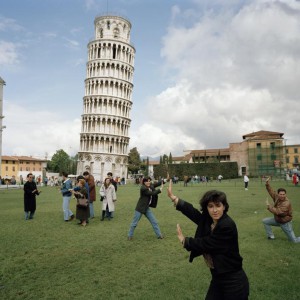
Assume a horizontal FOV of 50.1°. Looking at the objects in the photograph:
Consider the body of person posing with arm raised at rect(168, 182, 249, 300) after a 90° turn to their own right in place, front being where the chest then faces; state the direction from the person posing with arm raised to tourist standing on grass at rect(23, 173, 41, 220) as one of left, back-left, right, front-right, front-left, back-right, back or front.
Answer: front

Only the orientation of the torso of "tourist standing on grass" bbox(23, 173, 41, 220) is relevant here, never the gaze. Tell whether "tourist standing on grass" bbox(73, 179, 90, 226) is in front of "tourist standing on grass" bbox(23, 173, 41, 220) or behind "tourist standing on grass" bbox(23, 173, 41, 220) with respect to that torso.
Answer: in front

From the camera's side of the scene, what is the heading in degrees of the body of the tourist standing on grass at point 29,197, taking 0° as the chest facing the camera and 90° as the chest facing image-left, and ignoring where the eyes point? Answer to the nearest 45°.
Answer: approximately 315°

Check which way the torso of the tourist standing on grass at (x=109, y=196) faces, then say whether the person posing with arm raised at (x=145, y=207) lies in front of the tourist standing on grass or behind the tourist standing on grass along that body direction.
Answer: in front

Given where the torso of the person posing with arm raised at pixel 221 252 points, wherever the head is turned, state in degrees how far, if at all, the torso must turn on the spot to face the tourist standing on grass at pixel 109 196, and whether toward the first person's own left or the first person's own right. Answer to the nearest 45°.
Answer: approximately 90° to the first person's own right

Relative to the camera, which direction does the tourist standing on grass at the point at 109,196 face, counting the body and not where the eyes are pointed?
toward the camera

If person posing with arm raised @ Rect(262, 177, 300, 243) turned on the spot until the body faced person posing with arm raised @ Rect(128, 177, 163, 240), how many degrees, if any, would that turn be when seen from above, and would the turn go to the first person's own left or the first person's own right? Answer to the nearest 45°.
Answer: approximately 45° to the first person's own right

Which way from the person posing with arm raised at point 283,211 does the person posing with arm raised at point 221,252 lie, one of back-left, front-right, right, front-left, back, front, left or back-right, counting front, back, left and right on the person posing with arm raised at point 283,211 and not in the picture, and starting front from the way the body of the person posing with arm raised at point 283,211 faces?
front-left

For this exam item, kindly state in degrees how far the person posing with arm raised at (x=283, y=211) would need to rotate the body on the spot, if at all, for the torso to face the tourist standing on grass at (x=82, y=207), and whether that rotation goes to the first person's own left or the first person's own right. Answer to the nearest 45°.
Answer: approximately 45° to the first person's own right

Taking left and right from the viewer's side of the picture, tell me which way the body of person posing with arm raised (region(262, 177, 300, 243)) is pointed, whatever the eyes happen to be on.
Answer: facing the viewer and to the left of the viewer

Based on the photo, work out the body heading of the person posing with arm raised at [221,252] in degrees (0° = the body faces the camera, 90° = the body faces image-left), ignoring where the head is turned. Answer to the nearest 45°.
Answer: approximately 45°
